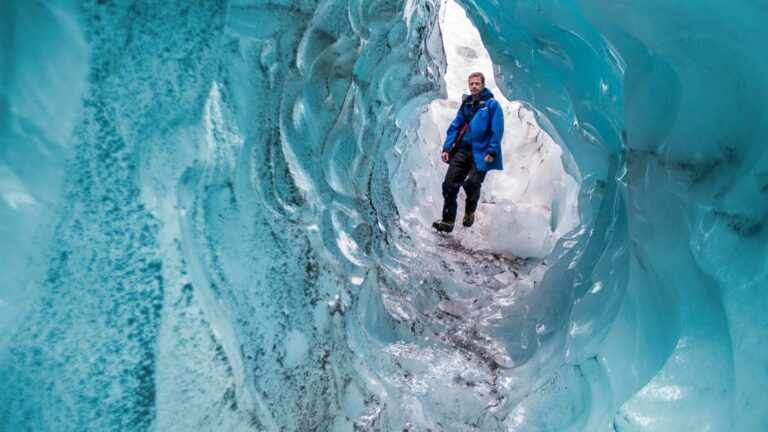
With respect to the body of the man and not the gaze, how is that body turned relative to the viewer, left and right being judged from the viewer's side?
facing the viewer and to the left of the viewer
